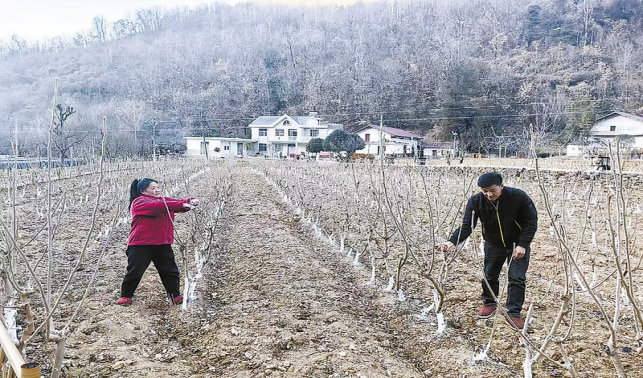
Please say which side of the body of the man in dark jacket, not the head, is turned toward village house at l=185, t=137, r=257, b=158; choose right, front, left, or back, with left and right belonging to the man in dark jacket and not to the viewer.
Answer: right

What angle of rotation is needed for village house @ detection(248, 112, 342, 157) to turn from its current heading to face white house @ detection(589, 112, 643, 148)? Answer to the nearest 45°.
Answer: approximately 45° to its left

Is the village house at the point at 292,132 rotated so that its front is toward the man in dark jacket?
yes

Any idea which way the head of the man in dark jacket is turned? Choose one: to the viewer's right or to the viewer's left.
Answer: to the viewer's left

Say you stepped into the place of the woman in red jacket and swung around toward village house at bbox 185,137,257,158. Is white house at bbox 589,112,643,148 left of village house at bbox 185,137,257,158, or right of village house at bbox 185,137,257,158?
right

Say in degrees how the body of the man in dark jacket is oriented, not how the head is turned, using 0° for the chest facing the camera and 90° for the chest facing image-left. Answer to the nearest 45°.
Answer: approximately 45°

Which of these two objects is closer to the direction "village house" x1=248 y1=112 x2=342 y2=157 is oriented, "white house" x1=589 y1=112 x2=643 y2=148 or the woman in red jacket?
the woman in red jacket

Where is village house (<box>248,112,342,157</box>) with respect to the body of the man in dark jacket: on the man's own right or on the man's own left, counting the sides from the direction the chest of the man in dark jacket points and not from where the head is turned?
on the man's own right

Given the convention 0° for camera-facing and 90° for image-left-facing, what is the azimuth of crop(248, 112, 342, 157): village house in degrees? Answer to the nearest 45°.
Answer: approximately 0°

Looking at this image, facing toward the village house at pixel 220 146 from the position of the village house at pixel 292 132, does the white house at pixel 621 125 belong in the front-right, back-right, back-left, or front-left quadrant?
back-left

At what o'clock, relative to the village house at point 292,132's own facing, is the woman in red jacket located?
The woman in red jacket is roughly at 12 o'clock from the village house.

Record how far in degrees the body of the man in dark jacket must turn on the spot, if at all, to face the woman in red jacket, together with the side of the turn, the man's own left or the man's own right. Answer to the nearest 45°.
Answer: approximately 45° to the man's own right
